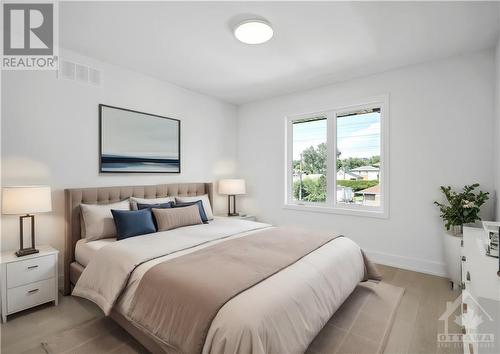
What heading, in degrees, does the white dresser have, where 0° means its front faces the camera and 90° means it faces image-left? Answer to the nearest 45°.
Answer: approximately 90°

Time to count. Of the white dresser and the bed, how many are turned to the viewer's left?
1

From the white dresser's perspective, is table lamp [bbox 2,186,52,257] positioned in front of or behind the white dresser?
in front

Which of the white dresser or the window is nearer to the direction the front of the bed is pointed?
the white dresser

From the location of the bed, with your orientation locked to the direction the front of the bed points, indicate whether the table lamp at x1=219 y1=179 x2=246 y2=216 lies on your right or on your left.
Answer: on your left

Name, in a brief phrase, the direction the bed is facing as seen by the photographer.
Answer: facing the viewer and to the right of the viewer

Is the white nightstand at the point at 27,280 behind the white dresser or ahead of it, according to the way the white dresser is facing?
ahead

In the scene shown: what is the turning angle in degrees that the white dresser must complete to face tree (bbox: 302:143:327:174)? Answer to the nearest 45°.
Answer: approximately 45° to its right

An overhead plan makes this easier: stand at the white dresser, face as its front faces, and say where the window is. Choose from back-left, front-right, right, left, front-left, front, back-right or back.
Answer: front-right

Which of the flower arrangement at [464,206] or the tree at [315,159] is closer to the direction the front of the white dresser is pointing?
the tree

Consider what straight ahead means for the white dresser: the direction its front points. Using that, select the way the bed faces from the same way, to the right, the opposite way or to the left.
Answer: the opposite way

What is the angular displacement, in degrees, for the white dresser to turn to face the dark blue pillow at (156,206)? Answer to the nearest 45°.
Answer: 0° — it already faces it

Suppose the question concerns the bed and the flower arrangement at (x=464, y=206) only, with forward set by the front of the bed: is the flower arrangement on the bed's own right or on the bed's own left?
on the bed's own left

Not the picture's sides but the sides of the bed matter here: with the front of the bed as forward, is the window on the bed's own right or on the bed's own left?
on the bed's own left
